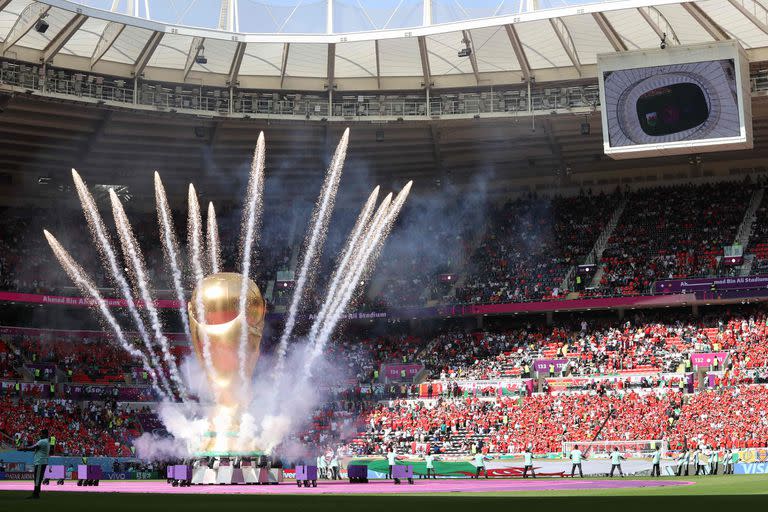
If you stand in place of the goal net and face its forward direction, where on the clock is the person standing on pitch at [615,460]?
The person standing on pitch is roughly at 12 o'clock from the goal net.

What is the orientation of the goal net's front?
toward the camera

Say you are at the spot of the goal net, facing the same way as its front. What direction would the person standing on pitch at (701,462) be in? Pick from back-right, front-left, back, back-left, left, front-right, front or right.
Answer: front-left

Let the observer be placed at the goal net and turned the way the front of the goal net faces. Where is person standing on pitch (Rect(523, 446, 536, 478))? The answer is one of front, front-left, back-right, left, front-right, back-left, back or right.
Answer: front-right
